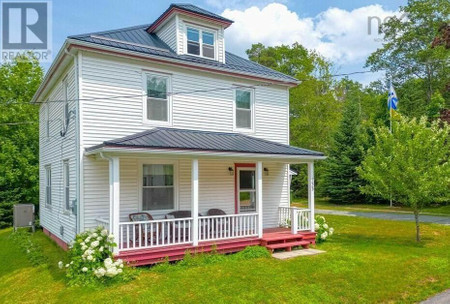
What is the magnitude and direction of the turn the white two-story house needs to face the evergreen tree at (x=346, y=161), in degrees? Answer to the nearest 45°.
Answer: approximately 90° to its left

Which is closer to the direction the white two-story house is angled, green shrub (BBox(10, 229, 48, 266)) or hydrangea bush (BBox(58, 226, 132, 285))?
the hydrangea bush

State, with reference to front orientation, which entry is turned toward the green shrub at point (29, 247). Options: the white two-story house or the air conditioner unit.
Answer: the air conditioner unit

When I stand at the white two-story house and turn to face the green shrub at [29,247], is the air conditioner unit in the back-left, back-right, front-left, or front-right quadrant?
front-right

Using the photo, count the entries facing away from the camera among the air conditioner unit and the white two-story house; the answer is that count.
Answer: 0

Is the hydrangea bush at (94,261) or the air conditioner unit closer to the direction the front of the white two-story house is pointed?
the hydrangea bush

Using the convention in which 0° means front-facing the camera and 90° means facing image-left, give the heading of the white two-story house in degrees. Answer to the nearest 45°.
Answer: approximately 315°

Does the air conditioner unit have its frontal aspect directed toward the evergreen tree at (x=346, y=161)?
no
